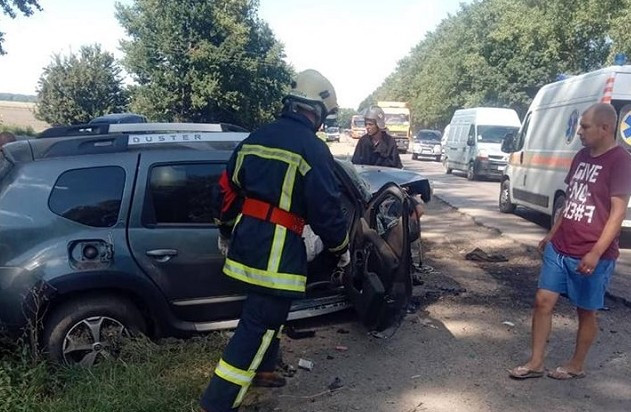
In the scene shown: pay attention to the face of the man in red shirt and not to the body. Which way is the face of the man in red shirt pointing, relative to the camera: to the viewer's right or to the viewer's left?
to the viewer's left

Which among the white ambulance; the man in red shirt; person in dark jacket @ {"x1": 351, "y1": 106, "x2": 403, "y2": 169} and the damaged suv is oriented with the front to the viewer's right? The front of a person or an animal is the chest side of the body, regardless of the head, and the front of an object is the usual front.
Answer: the damaged suv

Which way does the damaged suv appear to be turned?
to the viewer's right

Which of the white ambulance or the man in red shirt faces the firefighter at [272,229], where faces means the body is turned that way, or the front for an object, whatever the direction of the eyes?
the man in red shirt

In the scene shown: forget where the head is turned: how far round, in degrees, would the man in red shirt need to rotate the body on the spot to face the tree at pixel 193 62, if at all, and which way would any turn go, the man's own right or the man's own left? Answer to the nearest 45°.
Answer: approximately 90° to the man's own right

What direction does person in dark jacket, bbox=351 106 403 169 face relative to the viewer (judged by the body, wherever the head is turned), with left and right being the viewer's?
facing the viewer and to the left of the viewer

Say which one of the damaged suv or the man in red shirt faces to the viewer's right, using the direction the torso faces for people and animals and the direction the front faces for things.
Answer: the damaged suv

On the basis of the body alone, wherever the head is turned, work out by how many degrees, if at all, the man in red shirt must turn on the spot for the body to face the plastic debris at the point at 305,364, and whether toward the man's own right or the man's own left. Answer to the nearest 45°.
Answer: approximately 45° to the man's own right

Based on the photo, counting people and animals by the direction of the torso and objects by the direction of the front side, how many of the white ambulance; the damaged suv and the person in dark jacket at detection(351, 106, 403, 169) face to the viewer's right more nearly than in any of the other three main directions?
1

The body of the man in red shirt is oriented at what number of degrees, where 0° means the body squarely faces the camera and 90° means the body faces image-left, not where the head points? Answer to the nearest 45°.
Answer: approximately 45°

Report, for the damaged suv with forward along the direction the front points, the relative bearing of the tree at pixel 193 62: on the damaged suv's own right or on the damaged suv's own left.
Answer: on the damaged suv's own left

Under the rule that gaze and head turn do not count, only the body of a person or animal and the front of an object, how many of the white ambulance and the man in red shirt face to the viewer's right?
0

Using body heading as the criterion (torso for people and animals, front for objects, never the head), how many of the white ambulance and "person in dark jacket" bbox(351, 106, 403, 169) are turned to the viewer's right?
0

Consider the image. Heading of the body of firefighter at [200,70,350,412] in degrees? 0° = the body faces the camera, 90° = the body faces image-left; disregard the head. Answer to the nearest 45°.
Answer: approximately 225°

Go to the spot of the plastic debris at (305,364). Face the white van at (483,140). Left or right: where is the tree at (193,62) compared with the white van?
left

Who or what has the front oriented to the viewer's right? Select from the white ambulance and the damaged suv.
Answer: the damaged suv

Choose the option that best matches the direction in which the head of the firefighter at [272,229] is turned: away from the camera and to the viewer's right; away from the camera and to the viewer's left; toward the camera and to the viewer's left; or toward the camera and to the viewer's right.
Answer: away from the camera and to the viewer's right
